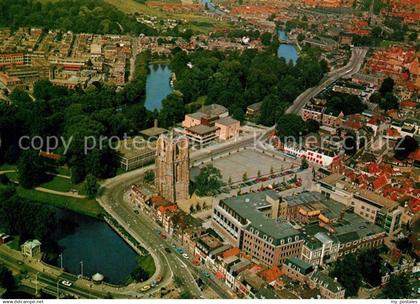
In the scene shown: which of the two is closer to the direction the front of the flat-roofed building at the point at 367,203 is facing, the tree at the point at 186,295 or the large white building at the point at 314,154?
the tree

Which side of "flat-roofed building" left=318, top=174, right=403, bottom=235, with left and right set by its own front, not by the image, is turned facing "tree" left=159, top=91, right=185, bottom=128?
right

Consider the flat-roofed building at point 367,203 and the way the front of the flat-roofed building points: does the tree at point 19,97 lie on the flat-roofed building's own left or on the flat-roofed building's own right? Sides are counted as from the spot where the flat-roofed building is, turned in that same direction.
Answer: on the flat-roofed building's own right

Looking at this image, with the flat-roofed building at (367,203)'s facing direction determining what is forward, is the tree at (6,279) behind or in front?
in front

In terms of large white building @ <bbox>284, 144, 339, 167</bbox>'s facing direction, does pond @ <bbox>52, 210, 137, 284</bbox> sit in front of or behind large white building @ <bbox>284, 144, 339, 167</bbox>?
in front

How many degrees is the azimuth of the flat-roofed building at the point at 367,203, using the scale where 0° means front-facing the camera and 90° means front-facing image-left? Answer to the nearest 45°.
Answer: approximately 45°

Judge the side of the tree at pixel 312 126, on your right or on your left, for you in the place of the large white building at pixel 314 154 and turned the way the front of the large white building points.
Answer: on your right

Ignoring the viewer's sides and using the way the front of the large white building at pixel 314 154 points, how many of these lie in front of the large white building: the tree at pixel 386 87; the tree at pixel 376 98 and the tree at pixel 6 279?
1
